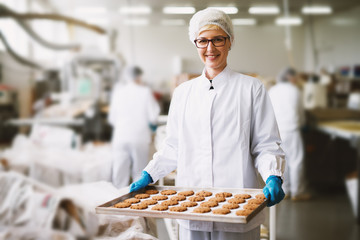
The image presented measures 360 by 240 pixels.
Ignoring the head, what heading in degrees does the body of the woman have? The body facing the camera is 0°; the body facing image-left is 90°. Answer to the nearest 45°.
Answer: approximately 0°

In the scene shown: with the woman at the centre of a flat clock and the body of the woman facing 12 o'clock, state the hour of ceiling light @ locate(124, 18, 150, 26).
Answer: The ceiling light is roughly at 5 o'clock from the woman.

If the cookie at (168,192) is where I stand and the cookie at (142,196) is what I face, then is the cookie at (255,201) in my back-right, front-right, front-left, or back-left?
back-left
